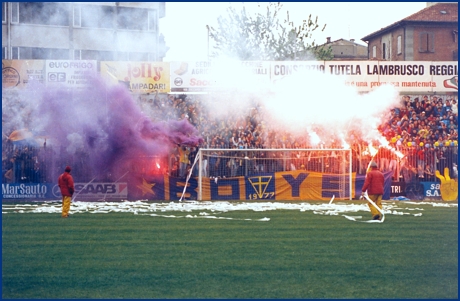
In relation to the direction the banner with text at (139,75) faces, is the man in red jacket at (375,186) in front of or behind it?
in front

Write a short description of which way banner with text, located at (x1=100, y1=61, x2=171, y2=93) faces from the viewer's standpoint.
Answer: facing the viewer

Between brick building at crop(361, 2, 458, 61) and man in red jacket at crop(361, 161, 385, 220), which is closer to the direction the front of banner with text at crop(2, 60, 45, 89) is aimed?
the man in red jacket

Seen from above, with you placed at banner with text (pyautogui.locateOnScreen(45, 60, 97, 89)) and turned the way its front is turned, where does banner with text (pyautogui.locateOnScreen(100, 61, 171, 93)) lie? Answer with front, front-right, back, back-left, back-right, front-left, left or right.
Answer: left

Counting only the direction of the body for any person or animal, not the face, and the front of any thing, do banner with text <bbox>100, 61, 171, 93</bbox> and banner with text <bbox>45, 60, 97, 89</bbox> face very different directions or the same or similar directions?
same or similar directions

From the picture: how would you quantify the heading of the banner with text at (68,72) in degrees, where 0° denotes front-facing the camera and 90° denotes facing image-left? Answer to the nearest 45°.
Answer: approximately 0°

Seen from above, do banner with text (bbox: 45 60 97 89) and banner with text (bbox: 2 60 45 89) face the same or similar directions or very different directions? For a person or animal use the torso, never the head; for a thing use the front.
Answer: same or similar directions

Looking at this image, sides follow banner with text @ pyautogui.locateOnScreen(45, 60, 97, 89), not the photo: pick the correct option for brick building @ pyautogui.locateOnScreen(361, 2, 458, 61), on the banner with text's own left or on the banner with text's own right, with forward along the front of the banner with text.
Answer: on the banner with text's own left

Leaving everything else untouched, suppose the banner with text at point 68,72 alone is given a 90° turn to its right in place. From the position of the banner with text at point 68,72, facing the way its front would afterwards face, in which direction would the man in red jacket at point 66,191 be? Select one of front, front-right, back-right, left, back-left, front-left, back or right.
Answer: left

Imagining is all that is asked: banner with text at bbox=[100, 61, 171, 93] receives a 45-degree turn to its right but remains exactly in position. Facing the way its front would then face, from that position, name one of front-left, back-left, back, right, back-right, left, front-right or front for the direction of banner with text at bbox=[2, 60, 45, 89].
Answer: front-right

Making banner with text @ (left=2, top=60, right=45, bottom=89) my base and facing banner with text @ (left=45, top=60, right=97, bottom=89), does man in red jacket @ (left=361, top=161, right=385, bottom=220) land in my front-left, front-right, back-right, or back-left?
front-right

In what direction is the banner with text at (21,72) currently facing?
toward the camera
